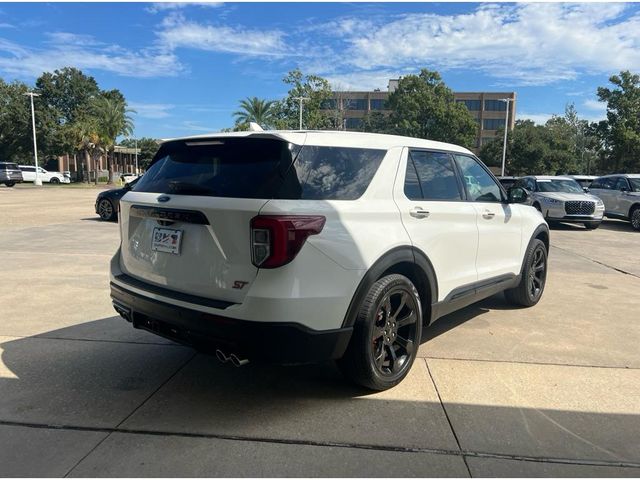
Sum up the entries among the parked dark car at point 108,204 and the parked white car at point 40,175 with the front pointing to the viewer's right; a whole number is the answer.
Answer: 1

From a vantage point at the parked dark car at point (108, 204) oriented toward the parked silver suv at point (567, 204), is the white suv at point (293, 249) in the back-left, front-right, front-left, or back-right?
front-right

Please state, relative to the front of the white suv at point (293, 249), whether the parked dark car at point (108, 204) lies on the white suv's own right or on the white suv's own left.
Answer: on the white suv's own left

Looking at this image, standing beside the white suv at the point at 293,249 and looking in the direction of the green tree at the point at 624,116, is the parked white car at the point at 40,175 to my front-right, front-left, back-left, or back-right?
front-left

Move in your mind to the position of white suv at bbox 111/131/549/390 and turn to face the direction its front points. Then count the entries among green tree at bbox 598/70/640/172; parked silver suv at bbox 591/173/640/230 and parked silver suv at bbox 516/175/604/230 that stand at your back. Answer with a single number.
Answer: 0

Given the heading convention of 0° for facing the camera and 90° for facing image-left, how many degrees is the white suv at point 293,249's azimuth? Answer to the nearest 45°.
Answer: approximately 225°

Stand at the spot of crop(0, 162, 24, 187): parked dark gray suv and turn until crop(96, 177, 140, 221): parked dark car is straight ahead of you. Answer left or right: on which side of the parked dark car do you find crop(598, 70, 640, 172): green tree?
left

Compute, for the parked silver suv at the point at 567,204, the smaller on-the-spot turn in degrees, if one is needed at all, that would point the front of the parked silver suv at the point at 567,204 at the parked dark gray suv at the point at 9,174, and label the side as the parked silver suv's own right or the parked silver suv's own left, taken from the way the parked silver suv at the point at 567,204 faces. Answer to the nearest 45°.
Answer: approximately 135° to the parked silver suv's own right

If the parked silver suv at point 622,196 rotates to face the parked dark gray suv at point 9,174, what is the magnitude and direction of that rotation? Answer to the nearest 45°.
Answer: approximately 135° to its right

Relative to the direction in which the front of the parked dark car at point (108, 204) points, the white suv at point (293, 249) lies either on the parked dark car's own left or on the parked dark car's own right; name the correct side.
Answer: on the parked dark car's own left

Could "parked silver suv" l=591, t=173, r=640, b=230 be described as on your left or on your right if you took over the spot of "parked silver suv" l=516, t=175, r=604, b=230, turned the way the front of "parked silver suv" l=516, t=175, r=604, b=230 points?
on your left

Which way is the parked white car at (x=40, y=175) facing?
to the viewer's right

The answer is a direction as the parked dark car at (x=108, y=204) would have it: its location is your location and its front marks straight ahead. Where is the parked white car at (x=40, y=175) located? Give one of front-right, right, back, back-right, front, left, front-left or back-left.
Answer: front-right
